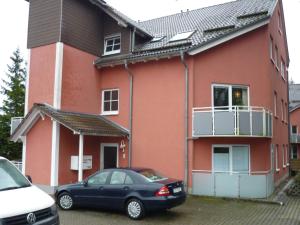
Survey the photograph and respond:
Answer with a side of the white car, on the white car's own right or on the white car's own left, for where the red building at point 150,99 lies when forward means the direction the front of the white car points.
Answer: on the white car's own left

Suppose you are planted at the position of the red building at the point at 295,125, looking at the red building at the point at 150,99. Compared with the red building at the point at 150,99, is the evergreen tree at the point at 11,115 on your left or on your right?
right

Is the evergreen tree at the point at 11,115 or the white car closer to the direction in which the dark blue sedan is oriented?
the evergreen tree

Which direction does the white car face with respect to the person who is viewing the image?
facing the viewer and to the right of the viewer

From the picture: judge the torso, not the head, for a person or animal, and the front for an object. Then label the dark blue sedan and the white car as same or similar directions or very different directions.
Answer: very different directions

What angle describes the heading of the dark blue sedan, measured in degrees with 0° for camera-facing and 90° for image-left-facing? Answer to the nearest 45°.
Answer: approximately 135°

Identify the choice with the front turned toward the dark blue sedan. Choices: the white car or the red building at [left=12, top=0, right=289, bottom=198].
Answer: the red building

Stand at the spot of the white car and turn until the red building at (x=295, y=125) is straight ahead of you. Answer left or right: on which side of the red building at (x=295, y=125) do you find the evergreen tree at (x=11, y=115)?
left

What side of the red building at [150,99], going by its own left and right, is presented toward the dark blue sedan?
front

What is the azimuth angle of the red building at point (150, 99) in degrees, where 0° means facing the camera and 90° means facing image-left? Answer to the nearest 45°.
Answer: approximately 0°

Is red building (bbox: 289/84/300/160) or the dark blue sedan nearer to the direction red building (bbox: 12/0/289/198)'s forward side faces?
the dark blue sedan

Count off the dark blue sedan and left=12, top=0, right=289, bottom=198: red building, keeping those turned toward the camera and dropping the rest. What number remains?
1

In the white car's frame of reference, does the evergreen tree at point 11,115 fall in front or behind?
behind
